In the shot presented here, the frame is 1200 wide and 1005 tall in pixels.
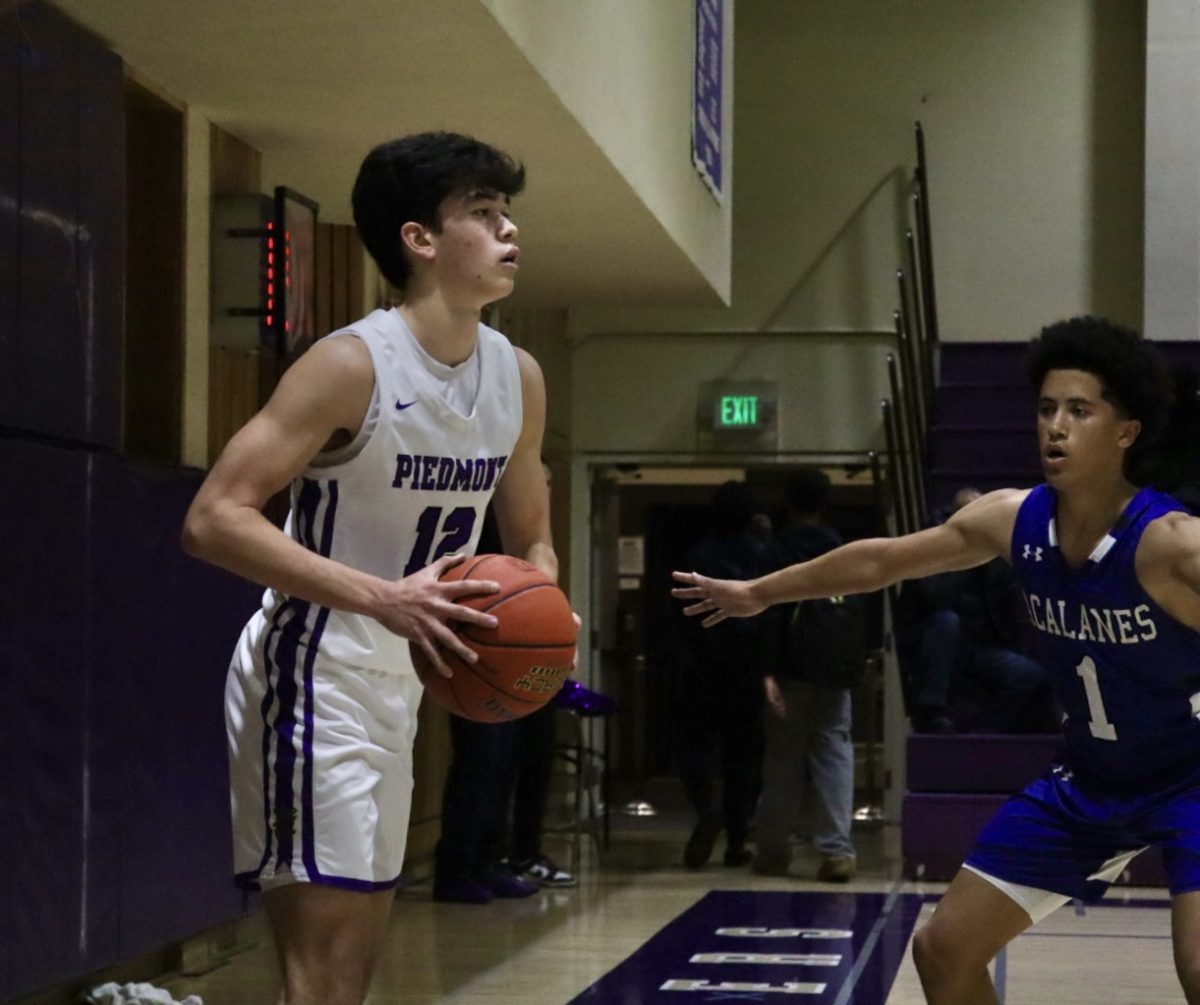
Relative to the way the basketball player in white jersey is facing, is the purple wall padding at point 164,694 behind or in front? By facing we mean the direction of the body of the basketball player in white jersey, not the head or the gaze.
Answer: behind

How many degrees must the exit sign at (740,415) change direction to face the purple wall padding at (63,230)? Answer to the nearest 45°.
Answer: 0° — it already faces it

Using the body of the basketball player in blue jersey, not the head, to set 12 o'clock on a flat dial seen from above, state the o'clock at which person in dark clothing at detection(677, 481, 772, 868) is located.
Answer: The person in dark clothing is roughly at 4 o'clock from the basketball player in blue jersey.

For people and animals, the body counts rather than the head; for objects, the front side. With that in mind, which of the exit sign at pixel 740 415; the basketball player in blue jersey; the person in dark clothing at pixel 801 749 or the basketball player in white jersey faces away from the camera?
the person in dark clothing

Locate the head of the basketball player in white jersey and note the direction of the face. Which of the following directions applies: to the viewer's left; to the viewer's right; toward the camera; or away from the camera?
to the viewer's right

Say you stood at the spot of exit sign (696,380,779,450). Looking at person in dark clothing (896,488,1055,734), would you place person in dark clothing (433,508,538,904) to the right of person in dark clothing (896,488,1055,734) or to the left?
right

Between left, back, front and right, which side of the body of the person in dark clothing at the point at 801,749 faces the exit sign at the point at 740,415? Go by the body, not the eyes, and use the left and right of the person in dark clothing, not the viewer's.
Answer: front

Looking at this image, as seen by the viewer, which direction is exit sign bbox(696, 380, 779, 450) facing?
toward the camera

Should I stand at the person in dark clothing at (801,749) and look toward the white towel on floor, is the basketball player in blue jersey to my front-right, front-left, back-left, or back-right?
front-left

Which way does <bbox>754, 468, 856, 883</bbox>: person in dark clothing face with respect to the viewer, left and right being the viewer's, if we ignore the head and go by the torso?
facing away from the viewer

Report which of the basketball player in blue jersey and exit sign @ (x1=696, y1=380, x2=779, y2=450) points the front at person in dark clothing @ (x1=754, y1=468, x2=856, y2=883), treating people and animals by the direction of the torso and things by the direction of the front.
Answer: the exit sign

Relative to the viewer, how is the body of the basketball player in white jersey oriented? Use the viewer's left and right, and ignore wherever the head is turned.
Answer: facing the viewer and to the right of the viewer

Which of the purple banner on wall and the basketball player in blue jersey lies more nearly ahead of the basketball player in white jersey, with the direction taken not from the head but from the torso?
the basketball player in blue jersey

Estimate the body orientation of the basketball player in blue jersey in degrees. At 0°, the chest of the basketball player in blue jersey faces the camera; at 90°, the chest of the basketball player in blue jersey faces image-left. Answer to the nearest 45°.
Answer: approximately 45°

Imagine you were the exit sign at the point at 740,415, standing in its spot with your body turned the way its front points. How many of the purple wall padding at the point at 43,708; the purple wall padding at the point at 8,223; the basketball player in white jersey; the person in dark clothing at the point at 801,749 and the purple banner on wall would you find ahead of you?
5

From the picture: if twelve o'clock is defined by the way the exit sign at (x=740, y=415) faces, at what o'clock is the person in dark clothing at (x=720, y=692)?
The person in dark clothing is roughly at 12 o'clock from the exit sign.

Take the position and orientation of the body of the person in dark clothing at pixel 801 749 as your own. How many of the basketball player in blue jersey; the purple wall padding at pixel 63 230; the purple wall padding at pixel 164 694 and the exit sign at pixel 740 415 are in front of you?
1

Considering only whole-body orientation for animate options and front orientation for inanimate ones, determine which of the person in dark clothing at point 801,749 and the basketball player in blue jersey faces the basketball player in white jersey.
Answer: the basketball player in blue jersey
